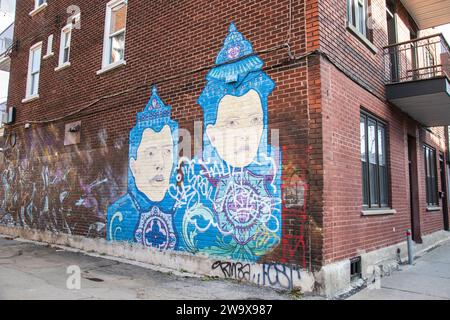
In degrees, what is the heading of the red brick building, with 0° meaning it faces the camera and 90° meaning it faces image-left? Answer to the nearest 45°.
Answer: approximately 315°
